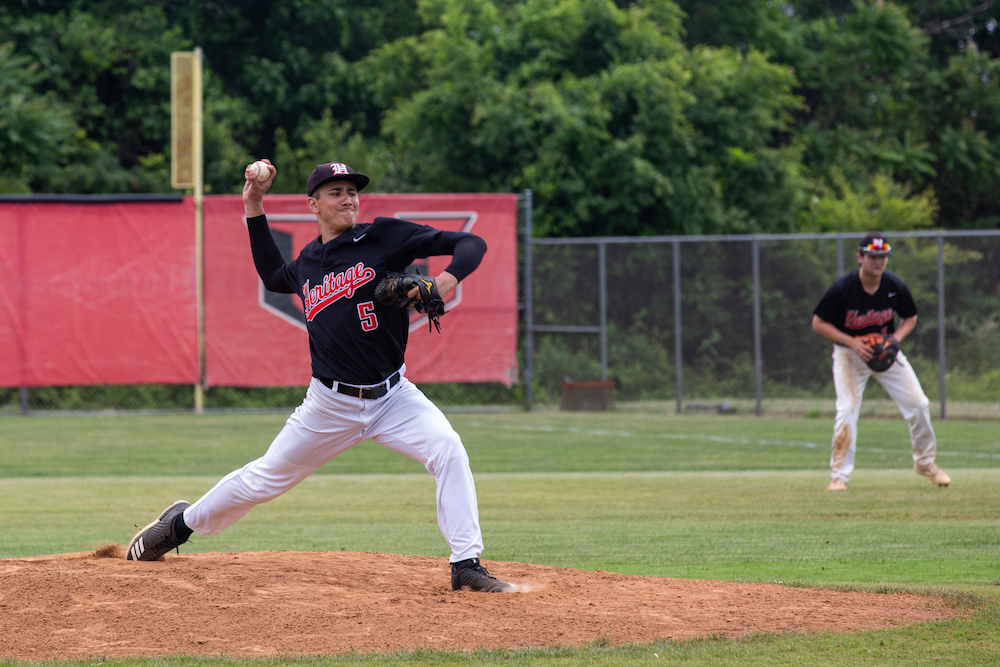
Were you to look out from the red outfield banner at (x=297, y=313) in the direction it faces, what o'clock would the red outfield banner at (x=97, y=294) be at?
the red outfield banner at (x=97, y=294) is roughly at 3 o'clock from the red outfield banner at (x=297, y=313).

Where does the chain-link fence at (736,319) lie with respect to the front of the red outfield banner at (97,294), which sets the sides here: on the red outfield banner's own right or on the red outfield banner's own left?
on the red outfield banner's own left

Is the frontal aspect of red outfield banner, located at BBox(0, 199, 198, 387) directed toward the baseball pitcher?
yes

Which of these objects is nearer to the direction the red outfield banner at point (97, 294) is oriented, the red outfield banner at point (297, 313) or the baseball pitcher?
the baseball pitcher

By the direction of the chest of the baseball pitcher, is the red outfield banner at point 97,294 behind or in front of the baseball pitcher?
behind
